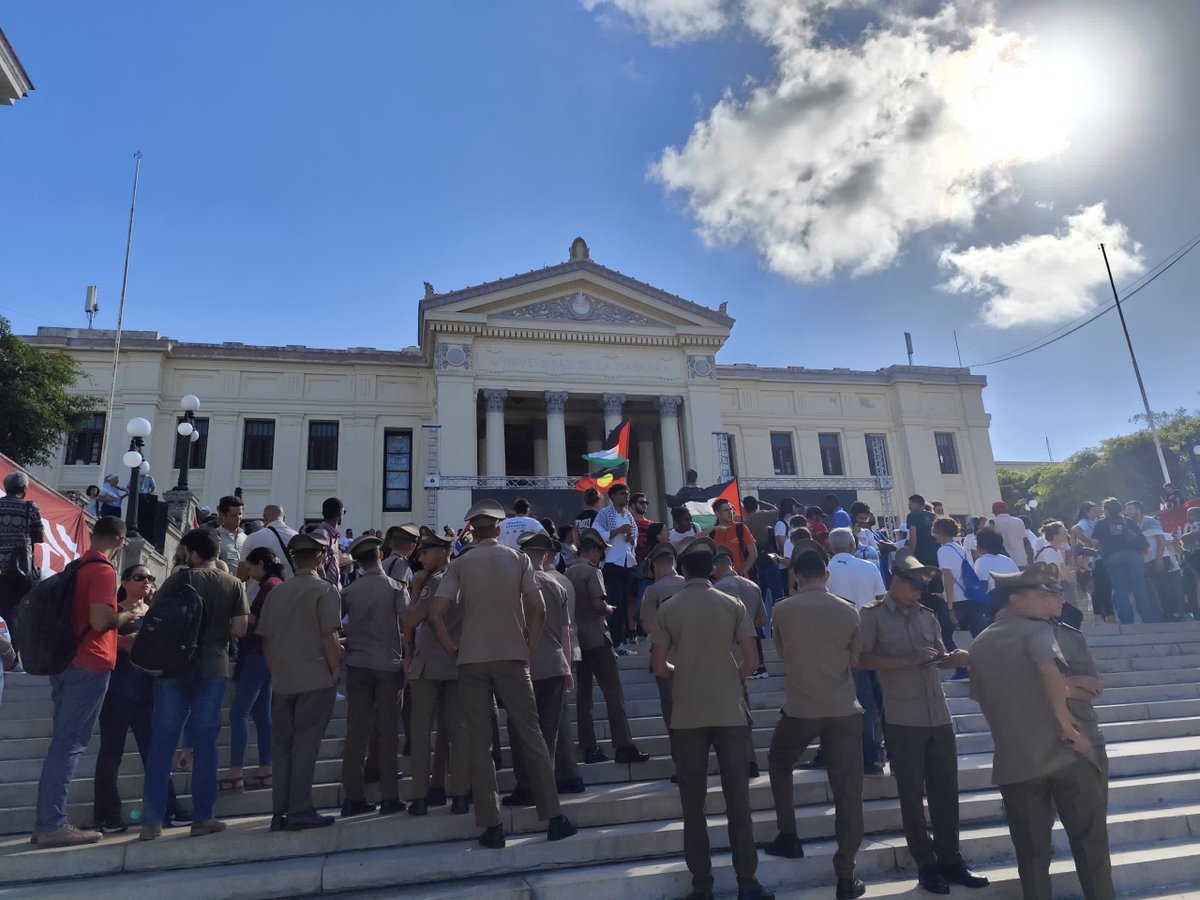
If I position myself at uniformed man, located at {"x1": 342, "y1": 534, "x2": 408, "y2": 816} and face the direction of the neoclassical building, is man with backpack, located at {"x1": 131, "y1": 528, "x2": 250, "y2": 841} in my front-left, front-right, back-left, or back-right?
back-left

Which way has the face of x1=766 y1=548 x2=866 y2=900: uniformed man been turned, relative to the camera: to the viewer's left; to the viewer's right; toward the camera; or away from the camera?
away from the camera

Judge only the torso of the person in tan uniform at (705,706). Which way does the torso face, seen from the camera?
away from the camera

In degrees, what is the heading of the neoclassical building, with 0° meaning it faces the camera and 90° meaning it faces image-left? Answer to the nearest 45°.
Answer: approximately 0°

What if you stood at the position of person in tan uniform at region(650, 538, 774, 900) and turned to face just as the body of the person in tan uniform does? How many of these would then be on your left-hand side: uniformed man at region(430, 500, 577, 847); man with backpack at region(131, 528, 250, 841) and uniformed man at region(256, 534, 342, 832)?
3

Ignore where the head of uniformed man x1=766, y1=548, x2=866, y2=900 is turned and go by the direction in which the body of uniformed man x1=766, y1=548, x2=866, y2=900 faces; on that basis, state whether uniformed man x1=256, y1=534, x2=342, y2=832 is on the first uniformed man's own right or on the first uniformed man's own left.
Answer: on the first uniformed man's own left

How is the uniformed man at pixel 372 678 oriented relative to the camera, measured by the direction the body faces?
away from the camera

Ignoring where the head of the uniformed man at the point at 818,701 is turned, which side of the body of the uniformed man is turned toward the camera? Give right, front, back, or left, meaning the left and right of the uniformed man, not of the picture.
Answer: back

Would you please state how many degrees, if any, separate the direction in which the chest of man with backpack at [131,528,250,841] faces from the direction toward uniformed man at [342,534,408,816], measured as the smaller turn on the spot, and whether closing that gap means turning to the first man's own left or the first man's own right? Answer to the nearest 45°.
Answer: approximately 90° to the first man's own right

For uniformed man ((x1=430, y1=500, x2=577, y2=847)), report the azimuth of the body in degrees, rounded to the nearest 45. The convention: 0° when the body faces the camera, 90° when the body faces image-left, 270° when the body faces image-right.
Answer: approximately 180°

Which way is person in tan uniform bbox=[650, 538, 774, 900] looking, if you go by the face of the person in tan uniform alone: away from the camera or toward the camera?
away from the camera

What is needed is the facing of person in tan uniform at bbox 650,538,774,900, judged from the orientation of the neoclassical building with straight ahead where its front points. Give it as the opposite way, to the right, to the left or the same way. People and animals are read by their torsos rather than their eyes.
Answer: the opposite way

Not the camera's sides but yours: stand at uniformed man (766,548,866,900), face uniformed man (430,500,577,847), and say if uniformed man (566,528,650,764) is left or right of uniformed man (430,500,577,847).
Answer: right

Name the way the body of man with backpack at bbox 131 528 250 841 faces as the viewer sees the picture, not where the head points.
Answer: away from the camera

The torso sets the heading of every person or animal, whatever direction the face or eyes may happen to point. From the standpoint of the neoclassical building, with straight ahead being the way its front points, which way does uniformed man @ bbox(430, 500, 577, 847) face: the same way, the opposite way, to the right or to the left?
the opposite way
